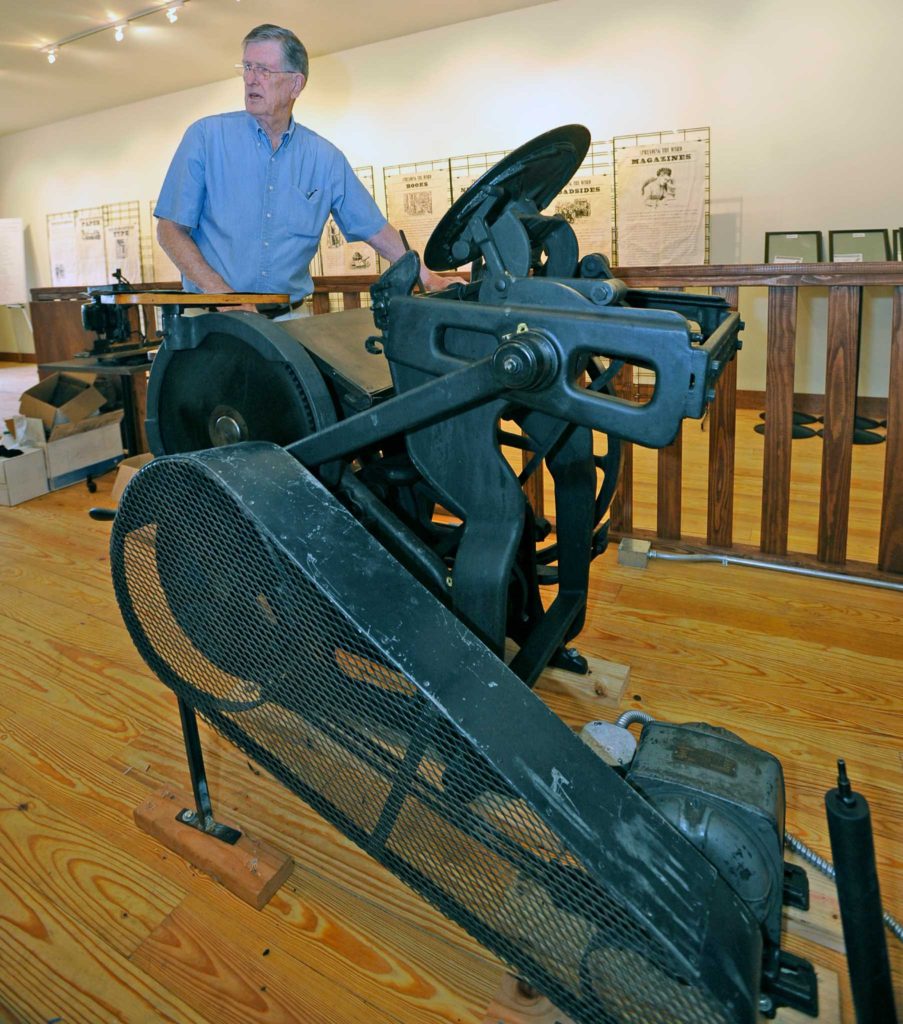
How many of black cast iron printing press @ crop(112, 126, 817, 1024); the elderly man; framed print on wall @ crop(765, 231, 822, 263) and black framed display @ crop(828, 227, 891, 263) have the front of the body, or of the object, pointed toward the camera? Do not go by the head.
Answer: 3

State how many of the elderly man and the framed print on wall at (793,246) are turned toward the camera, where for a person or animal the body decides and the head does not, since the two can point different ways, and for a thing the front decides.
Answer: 2

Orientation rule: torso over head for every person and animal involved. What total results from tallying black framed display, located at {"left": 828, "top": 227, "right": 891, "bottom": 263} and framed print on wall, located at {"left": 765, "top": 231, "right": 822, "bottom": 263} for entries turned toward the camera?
2

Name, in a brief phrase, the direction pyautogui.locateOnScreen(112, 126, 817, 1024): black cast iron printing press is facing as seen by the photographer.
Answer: facing away from the viewer and to the left of the viewer

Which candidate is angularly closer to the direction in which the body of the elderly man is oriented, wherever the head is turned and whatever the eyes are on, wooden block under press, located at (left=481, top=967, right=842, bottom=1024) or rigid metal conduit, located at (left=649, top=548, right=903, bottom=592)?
the wooden block under press
